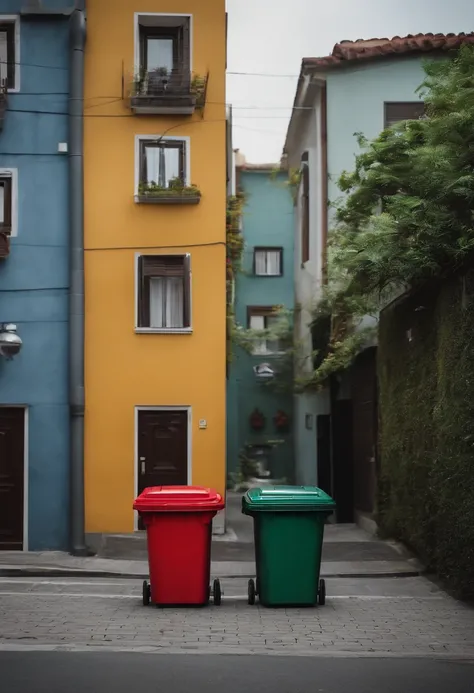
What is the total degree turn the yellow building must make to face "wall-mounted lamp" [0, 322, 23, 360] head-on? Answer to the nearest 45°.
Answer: approximately 45° to its right

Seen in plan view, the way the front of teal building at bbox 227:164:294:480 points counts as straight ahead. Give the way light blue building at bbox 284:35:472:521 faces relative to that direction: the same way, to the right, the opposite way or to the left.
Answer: to the right

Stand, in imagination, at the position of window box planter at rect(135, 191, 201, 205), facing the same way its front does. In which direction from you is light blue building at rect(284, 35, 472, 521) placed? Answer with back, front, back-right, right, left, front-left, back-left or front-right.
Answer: back-left

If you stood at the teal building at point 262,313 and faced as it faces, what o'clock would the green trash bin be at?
The green trash bin is roughly at 12 o'clock from the teal building.

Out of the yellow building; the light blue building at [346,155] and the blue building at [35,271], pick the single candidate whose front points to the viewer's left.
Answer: the light blue building

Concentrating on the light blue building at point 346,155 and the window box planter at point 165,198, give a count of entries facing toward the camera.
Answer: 1

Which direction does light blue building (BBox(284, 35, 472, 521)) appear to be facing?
to the viewer's left

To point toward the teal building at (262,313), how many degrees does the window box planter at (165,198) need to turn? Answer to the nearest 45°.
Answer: approximately 180°

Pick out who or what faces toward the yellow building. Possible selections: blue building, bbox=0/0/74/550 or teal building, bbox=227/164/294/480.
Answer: the teal building
